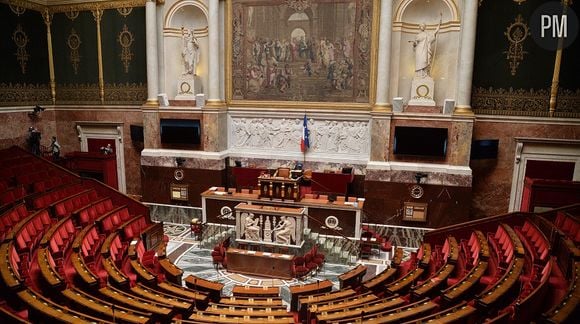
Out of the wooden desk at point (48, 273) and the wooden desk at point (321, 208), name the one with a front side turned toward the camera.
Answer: the wooden desk at point (321, 208)

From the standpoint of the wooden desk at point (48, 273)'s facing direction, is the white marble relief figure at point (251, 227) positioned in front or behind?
in front

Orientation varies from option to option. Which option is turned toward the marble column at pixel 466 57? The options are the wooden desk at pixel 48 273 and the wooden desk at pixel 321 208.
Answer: the wooden desk at pixel 48 273

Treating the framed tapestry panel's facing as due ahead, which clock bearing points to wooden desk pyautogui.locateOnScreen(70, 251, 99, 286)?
The wooden desk is roughly at 1 o'clock from the framed tapestry panel.

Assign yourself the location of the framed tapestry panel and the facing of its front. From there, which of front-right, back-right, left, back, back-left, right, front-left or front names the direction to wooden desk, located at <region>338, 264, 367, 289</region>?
front

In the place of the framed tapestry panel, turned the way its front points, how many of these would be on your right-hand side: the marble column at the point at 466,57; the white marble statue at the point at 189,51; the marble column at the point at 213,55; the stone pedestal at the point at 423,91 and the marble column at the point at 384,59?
2

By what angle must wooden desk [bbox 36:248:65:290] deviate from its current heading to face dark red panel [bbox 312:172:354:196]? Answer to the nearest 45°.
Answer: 0° — it already faces it

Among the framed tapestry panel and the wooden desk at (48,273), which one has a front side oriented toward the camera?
the framed tapestry panel

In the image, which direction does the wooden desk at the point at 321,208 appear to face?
toward the camera

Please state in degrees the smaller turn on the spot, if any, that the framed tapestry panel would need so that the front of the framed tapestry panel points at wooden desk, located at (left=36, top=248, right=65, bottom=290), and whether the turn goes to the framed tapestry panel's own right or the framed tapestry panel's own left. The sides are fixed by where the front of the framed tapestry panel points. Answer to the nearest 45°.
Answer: approximately 45° to the framed tapestry panel's own right

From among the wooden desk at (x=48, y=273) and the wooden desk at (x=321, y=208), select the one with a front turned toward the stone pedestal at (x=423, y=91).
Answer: the wooden desk at (x=48, y=273)

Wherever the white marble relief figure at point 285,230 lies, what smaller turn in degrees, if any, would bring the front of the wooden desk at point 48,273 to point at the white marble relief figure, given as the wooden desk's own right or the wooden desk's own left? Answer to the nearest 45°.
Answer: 0° — it already faces it

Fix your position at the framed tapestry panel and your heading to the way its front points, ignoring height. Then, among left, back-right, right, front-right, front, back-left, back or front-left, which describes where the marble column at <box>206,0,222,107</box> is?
right

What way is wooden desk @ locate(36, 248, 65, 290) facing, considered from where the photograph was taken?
facing to the right of the viewer

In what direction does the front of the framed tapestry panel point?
toward the camera

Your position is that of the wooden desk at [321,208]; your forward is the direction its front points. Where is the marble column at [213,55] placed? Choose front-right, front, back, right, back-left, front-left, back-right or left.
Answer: back-right
